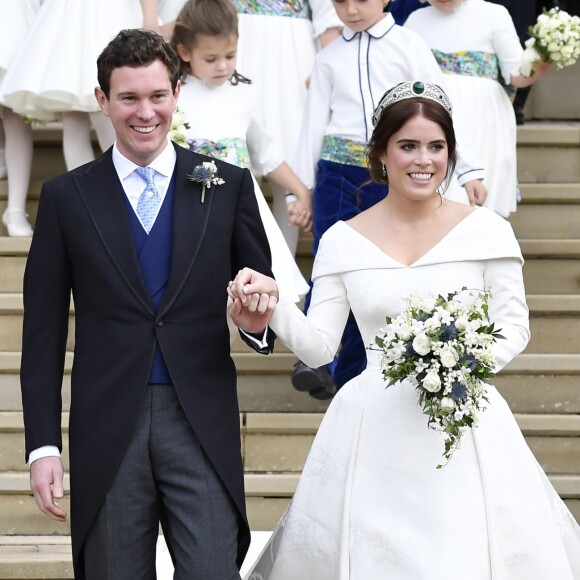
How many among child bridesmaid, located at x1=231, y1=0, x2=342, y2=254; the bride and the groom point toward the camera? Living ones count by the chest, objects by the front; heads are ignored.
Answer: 3

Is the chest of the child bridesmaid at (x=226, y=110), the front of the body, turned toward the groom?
yes

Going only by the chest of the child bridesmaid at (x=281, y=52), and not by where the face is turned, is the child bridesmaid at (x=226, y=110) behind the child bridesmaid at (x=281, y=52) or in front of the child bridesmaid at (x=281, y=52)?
in front

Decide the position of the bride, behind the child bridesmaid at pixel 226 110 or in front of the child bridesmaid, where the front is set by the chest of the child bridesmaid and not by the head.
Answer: in front

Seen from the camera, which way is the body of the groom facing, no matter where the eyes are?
toward the camera

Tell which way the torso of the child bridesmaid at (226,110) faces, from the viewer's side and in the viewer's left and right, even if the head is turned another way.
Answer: facing the viewer

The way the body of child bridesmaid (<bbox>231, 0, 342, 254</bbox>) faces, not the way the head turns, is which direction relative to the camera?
toward the camera

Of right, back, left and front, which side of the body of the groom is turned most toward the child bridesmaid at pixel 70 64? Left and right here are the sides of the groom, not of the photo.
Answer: back

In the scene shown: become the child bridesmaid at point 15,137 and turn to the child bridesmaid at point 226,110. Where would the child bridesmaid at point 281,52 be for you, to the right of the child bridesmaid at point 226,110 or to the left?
left

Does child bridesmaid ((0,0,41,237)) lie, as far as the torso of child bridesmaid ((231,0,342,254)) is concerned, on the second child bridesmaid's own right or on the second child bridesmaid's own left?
on the second child bridesmaid's own right

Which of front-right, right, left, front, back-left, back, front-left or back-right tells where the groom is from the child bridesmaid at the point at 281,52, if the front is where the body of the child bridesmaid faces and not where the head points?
front

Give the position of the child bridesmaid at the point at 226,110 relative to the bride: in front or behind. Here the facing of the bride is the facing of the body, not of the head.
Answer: behind
